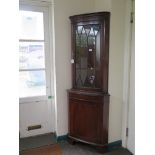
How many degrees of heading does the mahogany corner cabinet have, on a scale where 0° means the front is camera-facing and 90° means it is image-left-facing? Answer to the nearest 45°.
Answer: approximately 45°

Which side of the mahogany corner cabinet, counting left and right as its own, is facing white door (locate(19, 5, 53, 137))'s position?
right
